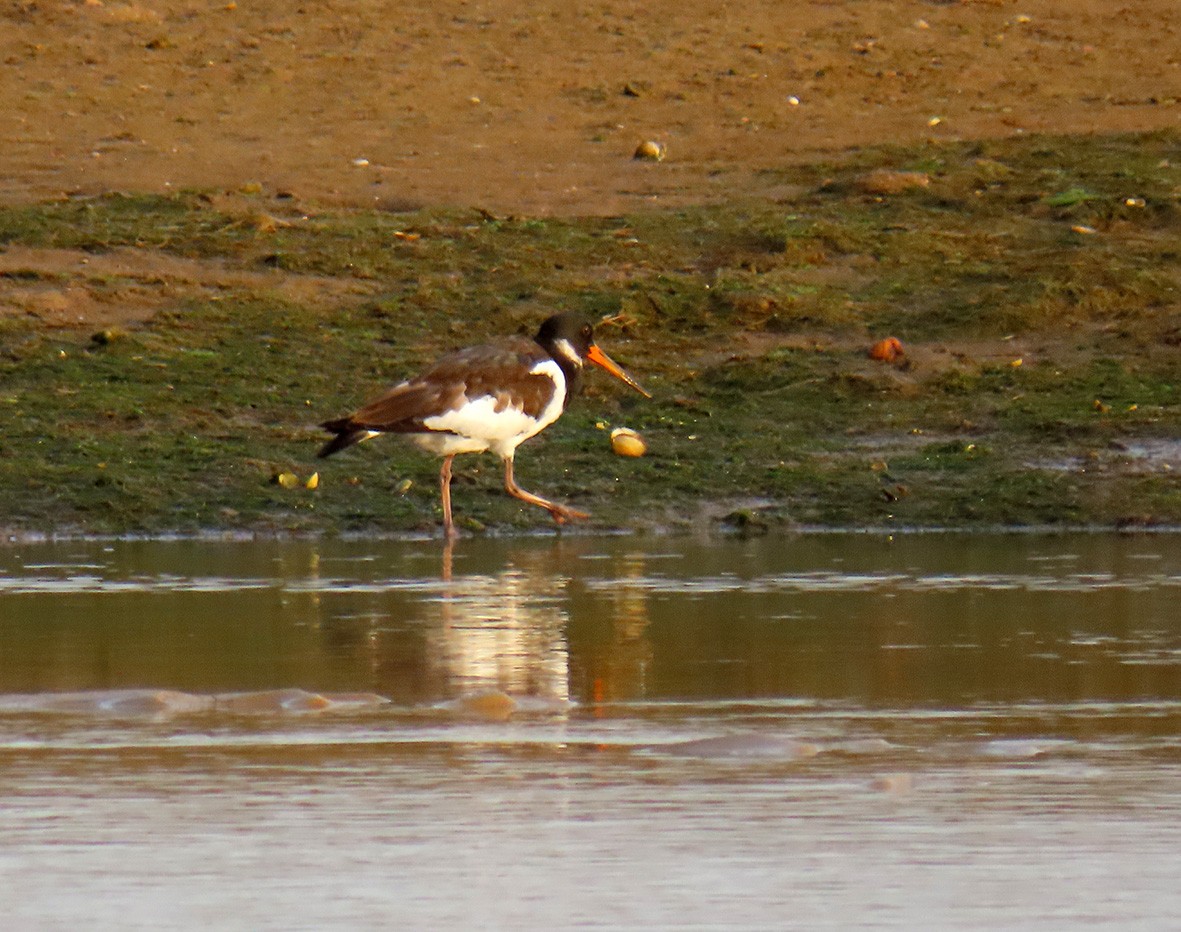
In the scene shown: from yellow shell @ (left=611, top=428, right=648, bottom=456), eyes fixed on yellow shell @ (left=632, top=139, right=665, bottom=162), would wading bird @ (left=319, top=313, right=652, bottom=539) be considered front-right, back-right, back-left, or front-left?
back-left

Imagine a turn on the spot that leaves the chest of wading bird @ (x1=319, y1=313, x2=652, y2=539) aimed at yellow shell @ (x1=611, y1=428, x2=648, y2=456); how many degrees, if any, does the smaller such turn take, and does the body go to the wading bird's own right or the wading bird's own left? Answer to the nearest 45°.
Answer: approximately 45° to the wading bird's own left

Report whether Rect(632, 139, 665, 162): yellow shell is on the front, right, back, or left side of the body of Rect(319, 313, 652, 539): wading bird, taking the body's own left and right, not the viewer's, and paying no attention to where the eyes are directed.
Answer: left

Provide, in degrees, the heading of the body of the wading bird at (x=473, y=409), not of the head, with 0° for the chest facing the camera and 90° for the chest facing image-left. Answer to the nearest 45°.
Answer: approximately 270°
